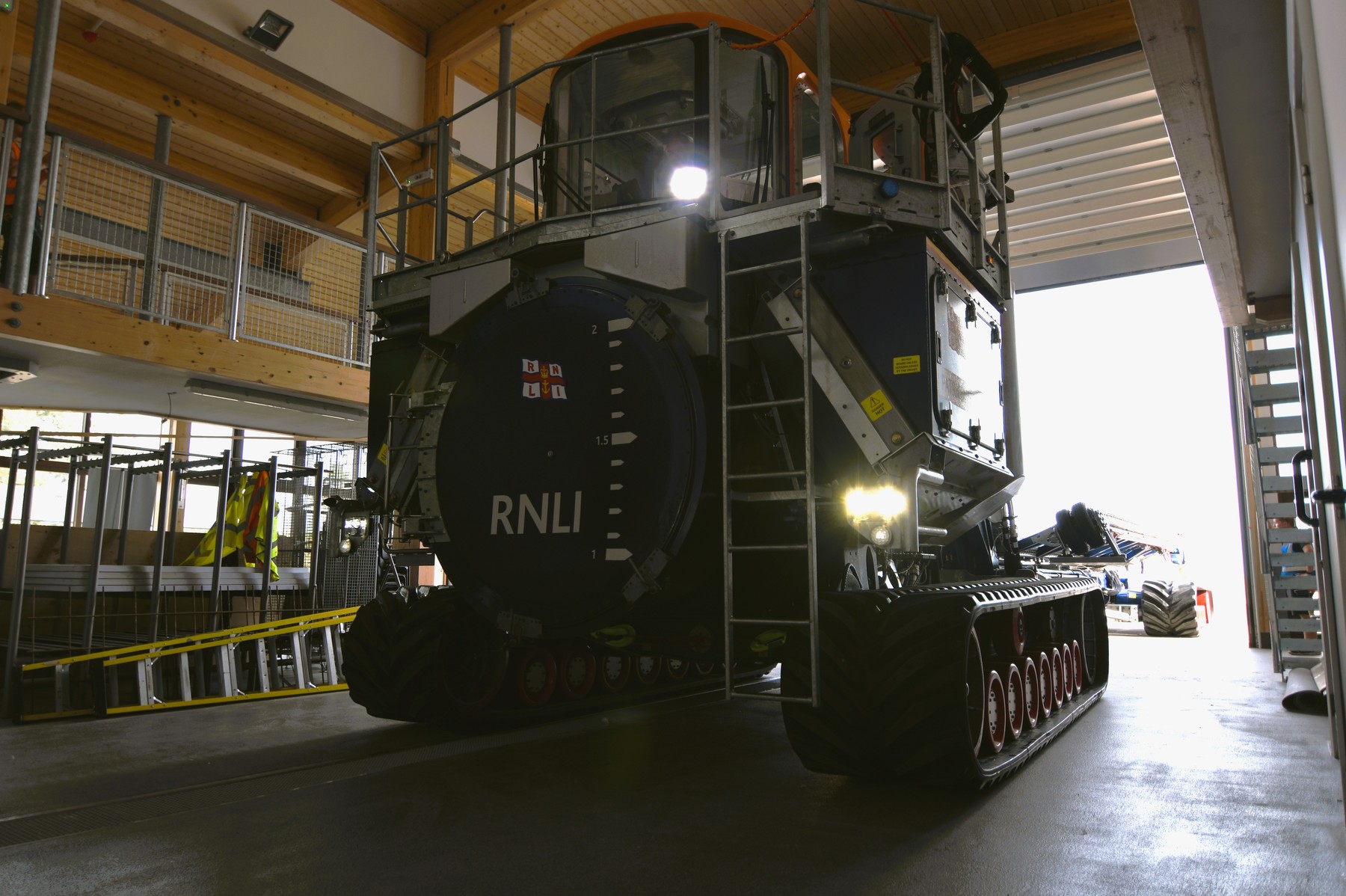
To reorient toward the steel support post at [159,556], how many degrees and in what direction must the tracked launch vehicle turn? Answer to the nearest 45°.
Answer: approximately 90° to its right

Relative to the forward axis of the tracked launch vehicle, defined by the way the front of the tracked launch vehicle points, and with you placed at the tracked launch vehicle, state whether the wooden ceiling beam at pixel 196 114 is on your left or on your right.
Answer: on your right

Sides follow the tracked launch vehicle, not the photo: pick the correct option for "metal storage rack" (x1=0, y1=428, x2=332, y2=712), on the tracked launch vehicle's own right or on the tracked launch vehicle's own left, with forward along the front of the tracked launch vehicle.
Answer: on the tracked launch vehicle's own right

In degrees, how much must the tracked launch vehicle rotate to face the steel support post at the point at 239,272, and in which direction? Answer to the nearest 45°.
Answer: approximately 90° to its right

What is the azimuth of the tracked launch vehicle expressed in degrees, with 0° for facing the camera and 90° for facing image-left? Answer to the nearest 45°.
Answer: approximately 45°

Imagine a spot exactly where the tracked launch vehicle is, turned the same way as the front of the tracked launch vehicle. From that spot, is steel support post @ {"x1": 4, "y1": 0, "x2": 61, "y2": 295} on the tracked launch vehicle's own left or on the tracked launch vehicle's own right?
on the tracked launch vehicle's own right

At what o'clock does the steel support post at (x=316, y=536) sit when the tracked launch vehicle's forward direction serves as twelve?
The steel support post is roughly at 3 o'clock from the tracked launch vehicle.

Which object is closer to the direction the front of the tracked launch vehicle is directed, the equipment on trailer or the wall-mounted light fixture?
the wall-mounted light fixture

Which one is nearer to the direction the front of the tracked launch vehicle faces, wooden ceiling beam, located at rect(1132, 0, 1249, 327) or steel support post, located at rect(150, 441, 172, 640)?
the steel support post

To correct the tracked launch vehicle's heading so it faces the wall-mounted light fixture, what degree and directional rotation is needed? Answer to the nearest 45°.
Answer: approximately 90° to its right

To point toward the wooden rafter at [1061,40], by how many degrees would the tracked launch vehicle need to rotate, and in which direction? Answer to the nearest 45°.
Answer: approximately 180°

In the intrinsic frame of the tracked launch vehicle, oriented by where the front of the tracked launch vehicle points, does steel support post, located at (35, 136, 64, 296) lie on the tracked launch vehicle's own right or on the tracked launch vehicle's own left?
on the tracked launch vehicle's own right

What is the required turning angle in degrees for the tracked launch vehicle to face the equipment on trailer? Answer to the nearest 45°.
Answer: approximately 180°
